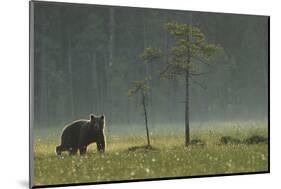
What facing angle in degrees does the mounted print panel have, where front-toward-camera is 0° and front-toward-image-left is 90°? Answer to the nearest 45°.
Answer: approximately 315°
